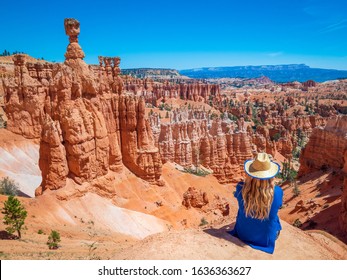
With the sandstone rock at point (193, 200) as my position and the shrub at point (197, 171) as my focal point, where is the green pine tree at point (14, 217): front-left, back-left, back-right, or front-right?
back-left

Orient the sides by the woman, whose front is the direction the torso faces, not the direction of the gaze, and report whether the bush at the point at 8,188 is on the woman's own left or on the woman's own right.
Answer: on the woman's own left

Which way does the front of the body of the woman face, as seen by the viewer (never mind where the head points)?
away from the camera

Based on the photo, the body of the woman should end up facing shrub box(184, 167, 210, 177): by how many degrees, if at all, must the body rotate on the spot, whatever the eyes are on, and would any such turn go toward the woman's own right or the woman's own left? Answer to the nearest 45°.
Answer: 0° — they already face it

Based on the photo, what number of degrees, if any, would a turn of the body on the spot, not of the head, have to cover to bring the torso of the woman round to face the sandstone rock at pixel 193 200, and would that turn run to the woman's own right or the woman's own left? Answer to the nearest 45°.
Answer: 0° — they already face it

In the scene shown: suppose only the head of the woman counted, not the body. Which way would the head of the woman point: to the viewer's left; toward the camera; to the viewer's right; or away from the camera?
away from the camera

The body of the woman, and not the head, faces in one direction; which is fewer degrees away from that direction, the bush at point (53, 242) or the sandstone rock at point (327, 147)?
the sandstone rock
